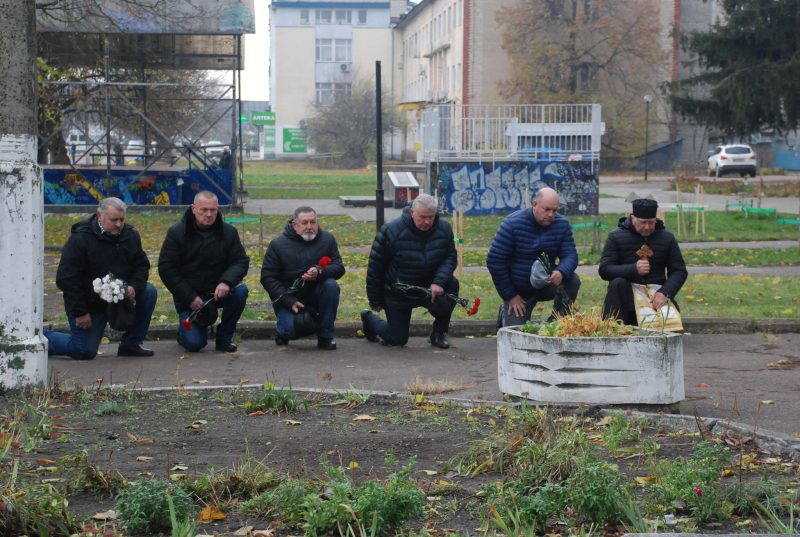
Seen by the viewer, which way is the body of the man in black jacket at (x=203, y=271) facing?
toward the camera

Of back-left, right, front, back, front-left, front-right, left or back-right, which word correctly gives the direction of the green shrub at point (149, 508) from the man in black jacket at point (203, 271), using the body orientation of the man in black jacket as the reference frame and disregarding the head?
front

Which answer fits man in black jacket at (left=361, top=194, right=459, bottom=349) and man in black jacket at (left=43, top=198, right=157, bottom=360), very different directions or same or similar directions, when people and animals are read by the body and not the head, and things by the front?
same or similar directions

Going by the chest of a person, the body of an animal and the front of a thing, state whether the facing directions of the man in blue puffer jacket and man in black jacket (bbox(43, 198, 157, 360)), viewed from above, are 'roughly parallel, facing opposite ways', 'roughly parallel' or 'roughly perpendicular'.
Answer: roughly parallel

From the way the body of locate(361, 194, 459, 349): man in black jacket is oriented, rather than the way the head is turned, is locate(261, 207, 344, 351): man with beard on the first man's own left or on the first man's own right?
on the first man's own right

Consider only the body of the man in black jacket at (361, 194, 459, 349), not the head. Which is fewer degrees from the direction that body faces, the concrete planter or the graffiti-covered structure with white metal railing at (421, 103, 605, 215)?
the concrete planter

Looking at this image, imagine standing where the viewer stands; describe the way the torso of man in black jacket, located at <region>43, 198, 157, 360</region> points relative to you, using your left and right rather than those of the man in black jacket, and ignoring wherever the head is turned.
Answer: facing the viewer and to the right of the viewer

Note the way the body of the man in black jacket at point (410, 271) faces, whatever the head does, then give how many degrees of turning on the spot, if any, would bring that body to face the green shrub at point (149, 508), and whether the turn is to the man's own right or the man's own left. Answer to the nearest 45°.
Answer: approximately 45° to the man's own right

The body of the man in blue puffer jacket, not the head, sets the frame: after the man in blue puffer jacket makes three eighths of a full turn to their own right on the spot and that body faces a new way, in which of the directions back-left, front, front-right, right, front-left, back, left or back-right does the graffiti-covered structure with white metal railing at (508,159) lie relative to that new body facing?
right

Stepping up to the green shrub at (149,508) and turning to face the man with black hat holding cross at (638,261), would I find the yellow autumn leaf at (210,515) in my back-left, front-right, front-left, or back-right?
front-right

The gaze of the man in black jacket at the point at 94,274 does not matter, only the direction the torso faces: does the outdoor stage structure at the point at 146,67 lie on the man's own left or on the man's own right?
on the man's own left

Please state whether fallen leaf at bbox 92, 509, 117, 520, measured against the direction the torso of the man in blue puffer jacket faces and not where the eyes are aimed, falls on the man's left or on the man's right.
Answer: on the man's right

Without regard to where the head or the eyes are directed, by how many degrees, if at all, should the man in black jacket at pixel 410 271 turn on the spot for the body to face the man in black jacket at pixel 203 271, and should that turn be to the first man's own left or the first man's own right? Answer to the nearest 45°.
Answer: approximately 135° to the first man's own right

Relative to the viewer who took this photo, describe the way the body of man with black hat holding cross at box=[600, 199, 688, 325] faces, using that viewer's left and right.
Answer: facing the viewer

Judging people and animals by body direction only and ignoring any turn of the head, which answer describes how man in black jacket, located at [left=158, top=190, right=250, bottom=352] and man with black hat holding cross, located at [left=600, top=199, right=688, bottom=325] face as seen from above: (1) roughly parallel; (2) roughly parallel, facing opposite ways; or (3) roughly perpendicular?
roughly parallel

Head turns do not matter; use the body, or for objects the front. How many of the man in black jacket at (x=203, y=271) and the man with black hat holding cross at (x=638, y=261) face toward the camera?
2

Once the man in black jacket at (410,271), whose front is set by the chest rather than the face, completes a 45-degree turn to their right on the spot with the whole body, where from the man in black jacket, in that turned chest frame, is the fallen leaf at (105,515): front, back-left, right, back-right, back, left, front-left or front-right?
front
